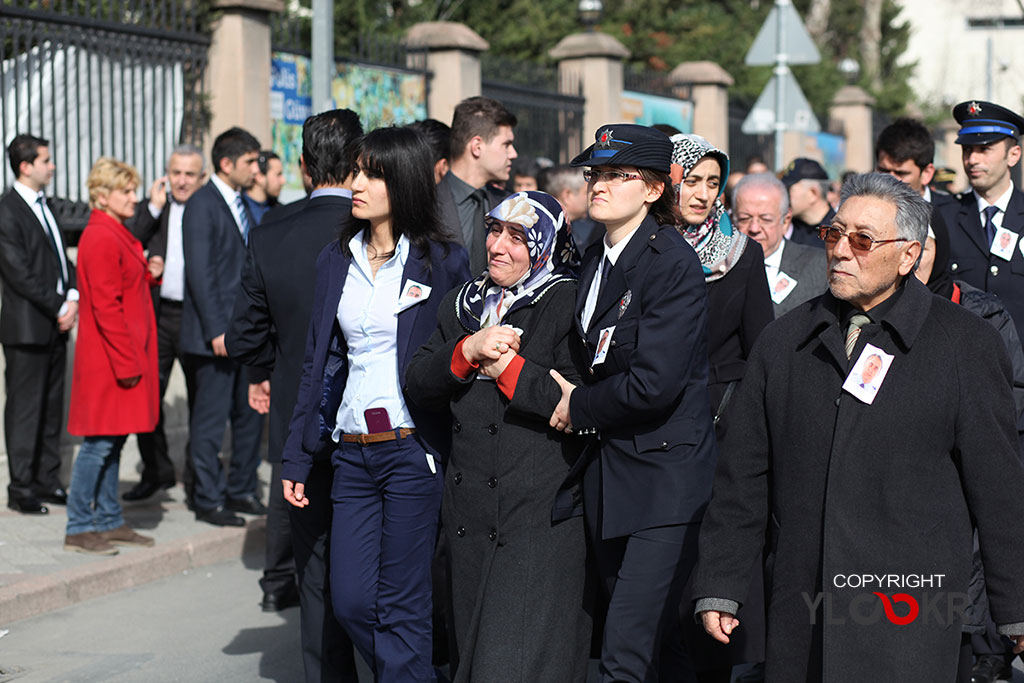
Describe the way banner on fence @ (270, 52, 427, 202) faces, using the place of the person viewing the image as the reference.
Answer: facing the viewer and to the right of the viewer

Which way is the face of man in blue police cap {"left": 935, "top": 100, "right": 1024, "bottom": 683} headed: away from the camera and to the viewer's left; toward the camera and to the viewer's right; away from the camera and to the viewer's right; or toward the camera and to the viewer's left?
toward the camera and to the viewer's left

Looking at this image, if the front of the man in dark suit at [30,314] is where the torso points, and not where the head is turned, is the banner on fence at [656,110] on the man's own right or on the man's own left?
on the man's own left

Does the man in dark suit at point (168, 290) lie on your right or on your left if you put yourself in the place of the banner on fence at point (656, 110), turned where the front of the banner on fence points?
on your right

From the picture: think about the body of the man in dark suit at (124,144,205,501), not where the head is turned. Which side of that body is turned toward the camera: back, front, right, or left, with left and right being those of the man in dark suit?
front

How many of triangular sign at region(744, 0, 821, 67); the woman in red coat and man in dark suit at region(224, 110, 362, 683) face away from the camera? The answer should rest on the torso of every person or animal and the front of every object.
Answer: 2

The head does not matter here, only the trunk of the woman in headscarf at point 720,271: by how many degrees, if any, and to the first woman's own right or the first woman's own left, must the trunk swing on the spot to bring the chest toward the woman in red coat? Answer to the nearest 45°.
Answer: approximately 90° to the first woman's own right

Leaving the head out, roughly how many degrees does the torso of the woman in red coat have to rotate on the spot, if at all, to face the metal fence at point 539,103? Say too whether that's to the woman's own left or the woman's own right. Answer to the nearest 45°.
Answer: approximately 45° to the woman's own left

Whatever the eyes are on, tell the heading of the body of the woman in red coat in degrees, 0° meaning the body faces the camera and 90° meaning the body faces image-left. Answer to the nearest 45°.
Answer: approximately 270°

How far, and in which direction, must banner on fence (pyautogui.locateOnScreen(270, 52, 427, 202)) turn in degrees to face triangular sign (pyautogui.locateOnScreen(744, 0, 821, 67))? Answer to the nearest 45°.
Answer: approximately 45° to its left

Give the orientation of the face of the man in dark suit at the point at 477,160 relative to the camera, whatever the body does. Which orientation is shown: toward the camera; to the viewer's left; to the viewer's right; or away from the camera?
to the viewer's right

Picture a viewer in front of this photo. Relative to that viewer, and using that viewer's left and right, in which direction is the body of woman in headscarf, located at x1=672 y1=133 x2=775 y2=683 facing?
facing the viewer and to the left of the viewer

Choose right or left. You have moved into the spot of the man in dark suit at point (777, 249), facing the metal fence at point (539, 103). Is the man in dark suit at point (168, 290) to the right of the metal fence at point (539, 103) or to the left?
left

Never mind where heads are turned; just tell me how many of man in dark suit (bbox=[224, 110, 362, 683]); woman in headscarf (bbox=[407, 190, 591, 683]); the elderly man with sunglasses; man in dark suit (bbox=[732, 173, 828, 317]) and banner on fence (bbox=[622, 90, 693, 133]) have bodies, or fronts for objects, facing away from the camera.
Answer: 1

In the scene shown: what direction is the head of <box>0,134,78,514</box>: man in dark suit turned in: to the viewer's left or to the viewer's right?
to the viewer's right

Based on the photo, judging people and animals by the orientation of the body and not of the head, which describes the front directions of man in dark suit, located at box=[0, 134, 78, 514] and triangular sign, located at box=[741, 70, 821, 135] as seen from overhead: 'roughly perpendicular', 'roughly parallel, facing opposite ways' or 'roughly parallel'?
roughly perpendicular

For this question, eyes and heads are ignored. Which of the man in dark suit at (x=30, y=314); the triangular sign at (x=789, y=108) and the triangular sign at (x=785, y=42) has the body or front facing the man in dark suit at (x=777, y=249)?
the man in dark suit at (x=30, y=314)

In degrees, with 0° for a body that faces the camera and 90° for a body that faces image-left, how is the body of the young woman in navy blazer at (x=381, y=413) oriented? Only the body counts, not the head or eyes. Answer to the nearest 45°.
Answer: approximately 45°
